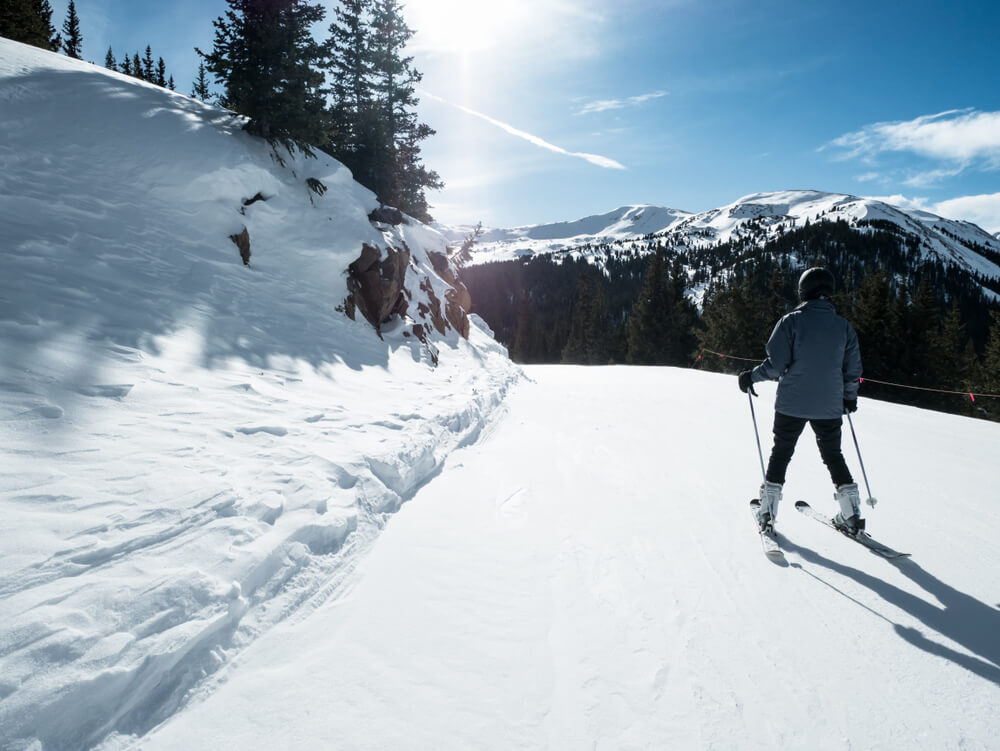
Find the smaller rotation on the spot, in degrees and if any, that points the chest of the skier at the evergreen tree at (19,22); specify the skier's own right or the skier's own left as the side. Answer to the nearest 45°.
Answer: approximately 90° to the skier's own left

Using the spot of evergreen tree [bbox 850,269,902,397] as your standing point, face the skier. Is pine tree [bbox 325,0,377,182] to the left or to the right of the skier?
right

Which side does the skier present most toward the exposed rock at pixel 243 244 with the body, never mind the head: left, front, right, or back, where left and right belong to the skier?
left

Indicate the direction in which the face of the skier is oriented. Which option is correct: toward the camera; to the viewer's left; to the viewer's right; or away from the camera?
away from the camera

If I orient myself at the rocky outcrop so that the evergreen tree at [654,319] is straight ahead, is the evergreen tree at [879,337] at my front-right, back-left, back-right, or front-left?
front-right

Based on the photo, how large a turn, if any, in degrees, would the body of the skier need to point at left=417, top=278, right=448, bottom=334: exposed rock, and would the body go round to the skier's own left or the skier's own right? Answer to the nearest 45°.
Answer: approximately 45° to the skier's own left

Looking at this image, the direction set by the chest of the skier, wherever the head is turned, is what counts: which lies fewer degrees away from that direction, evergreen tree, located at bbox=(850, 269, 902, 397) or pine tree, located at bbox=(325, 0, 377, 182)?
the evergreen tree

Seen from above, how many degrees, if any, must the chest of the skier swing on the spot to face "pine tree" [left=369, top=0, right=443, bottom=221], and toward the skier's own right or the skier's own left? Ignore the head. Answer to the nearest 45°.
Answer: approximately 45° to the skier's own left

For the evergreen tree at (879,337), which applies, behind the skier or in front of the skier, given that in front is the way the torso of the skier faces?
in front

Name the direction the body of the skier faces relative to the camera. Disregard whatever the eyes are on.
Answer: away from the camera

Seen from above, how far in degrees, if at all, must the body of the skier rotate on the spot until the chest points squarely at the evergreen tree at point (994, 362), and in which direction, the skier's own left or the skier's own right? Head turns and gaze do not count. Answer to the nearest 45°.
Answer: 0° — they already face it

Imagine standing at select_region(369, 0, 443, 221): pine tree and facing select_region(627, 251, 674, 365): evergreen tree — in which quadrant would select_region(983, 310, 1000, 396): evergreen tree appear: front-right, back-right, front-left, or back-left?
front-right
